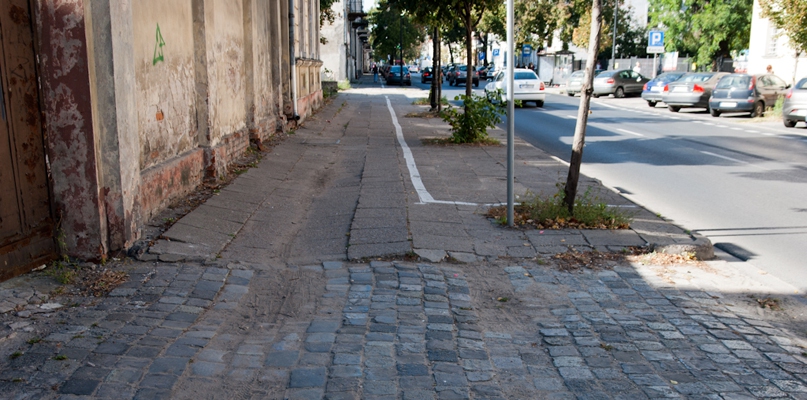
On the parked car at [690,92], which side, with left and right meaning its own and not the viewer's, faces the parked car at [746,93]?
right

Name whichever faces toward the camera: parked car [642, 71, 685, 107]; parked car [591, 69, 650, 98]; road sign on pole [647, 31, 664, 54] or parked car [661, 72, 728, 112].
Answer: the road sign on pole

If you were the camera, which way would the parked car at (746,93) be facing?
facing away from the viewer and to the right of the viewer

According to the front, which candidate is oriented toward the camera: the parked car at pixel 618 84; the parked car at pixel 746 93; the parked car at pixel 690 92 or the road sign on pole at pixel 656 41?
the road sign on pole

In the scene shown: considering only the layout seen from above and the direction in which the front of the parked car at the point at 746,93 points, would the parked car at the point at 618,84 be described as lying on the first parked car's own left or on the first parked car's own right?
on the first parked car's own left

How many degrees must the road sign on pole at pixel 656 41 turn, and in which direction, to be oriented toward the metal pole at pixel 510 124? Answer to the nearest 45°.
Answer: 0° — it already faces it

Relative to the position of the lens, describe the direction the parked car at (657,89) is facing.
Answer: facing away from the viewer and to the right of the viewer

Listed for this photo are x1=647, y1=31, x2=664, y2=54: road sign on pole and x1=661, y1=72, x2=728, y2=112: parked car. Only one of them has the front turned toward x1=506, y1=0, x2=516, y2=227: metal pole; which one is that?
the road sign on pole

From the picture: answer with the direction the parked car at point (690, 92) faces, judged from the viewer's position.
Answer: facing away from the viewer and to the right of the viewer
